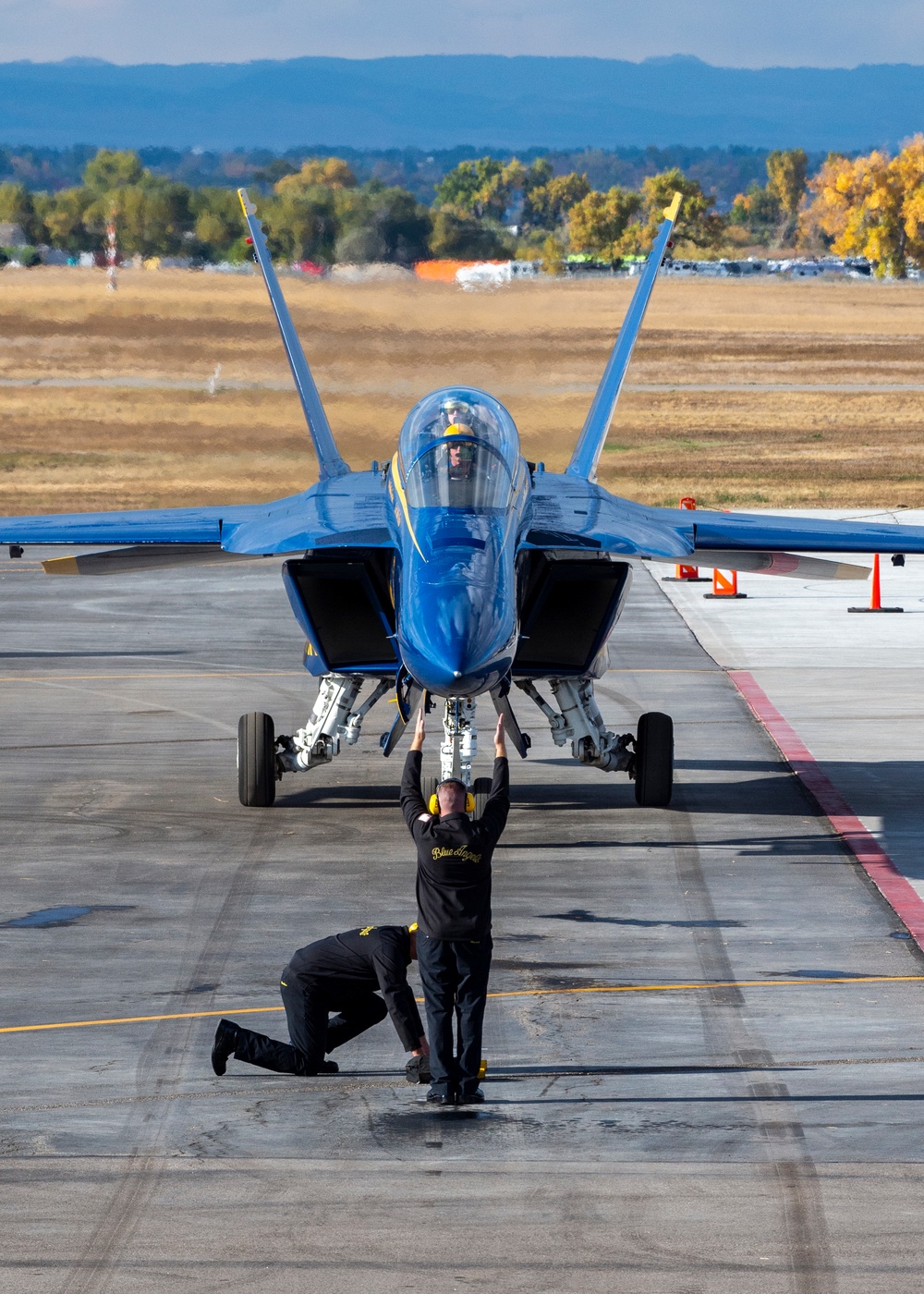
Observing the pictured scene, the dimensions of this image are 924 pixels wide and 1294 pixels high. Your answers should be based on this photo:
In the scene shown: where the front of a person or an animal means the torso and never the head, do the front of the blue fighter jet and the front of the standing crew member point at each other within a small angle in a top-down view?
yes

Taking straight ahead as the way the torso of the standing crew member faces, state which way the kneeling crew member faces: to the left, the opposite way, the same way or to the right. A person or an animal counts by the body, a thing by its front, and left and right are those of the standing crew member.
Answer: to the right

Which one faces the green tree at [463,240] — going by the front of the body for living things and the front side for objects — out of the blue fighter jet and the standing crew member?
the standing crew member

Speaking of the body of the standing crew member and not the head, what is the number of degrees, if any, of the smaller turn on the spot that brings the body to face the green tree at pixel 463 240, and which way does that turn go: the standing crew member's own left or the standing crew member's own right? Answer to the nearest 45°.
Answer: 0° — they already face it

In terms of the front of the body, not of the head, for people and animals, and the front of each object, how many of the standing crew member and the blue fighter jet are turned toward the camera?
1

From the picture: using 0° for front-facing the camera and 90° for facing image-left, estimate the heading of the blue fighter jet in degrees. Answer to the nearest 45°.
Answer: approximately 0°

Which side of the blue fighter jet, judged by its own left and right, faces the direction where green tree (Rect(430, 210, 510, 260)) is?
back

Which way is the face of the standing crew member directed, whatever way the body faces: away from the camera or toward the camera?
away from the camera

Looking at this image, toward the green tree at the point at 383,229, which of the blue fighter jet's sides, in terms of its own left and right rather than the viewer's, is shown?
back

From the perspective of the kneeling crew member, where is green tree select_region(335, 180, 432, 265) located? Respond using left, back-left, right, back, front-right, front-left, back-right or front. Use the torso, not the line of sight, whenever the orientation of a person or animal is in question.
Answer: left

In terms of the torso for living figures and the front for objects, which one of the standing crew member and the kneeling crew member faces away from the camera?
the standing crew member

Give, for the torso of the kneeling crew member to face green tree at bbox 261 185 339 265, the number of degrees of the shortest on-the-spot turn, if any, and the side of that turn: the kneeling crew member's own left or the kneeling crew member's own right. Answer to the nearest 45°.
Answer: approximately 90° to the kneeling crew member's own left

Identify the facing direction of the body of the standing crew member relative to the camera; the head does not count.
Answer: away from the camera

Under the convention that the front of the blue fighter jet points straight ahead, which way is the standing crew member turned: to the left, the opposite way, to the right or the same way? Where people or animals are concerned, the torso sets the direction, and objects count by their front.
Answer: the opposite way

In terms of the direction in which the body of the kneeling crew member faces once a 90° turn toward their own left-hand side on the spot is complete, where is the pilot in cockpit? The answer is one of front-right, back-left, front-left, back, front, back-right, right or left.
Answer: front

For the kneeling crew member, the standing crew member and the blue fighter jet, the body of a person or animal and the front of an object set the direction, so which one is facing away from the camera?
the standing crew member

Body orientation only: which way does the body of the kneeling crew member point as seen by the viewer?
to the viewer's right

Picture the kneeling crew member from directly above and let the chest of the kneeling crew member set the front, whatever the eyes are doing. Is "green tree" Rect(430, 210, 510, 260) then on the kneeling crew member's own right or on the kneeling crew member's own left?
on the kneeling crew member's own left
